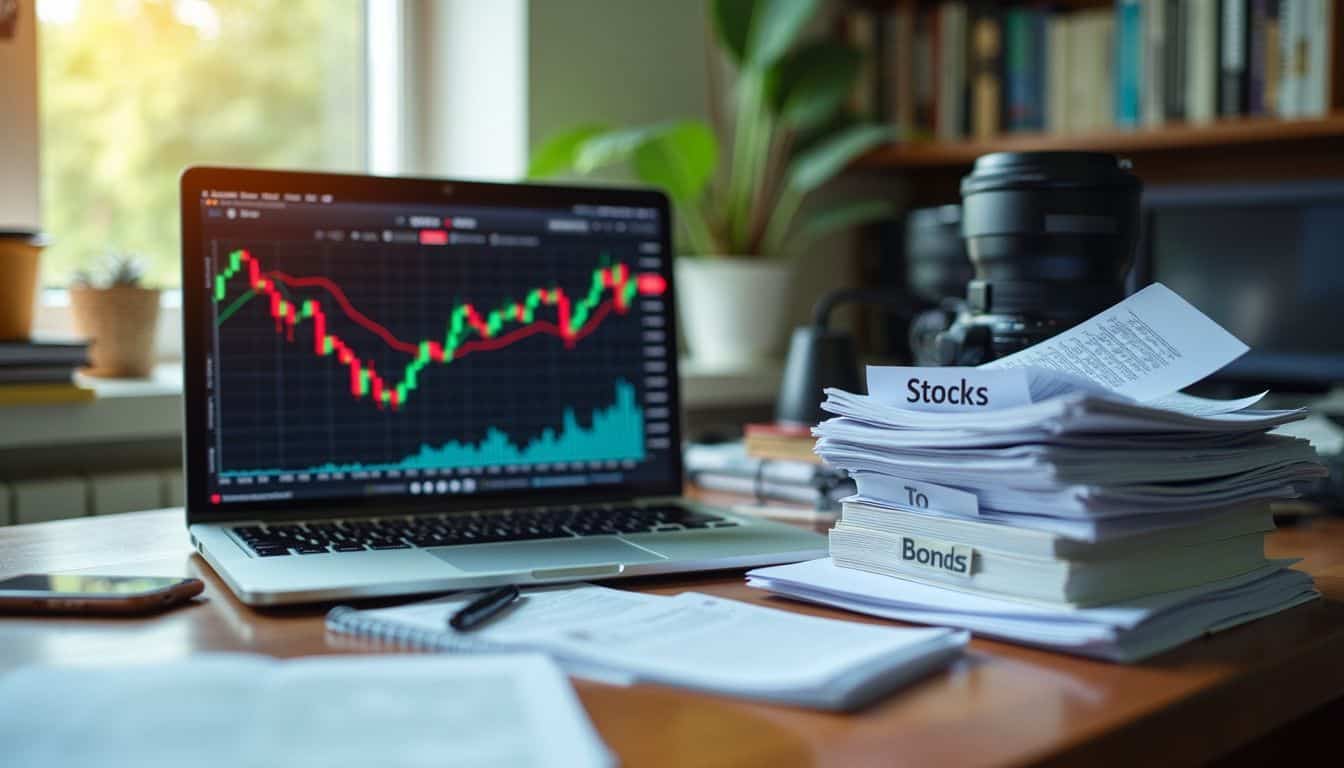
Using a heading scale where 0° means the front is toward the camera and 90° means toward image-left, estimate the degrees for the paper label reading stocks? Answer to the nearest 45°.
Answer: approximately 0°

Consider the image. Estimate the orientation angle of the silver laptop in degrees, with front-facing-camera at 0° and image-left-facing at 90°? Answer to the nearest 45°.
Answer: approximately 315°

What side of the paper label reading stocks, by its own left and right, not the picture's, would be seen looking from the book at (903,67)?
back

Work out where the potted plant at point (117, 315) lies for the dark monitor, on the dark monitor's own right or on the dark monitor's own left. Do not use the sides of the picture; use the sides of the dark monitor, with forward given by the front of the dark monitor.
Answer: on the dark monitor's own right

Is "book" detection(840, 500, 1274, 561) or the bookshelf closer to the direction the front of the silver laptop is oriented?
the book

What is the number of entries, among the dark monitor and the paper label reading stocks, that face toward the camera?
2
